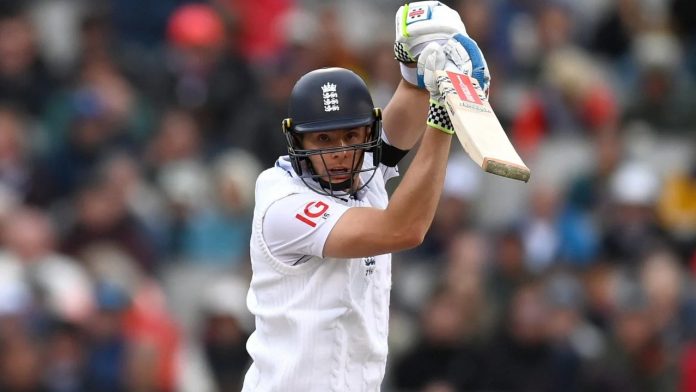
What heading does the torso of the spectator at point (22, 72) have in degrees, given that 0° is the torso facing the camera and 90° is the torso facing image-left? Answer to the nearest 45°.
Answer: approximately 0°

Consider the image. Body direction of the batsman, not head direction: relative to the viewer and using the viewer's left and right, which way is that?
facing the viewer and to the right of the viewer

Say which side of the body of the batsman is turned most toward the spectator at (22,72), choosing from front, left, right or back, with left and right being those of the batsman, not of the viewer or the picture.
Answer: back

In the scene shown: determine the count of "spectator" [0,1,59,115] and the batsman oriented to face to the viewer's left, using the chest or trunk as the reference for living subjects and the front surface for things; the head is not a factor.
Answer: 0

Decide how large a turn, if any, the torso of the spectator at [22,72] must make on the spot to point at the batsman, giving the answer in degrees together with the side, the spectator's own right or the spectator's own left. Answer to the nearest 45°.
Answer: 0° — they already face them
